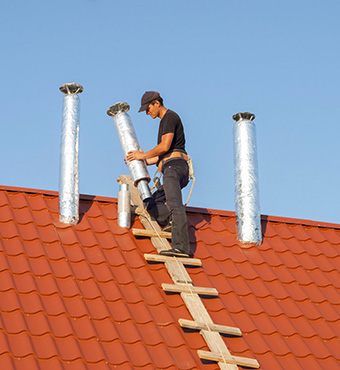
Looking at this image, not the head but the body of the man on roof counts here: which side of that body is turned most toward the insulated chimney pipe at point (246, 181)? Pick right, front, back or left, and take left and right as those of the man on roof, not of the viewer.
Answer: back

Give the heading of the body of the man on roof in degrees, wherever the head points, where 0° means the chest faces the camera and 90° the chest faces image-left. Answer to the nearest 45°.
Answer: approximately 90°

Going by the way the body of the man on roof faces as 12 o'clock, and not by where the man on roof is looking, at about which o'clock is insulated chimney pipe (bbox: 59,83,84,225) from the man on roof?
The insulated chimney pipe is roughly at 12 o'clock from the man on roof.

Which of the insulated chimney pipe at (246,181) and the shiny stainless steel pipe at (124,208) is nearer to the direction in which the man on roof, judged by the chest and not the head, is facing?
the shiny stainless steel pipe

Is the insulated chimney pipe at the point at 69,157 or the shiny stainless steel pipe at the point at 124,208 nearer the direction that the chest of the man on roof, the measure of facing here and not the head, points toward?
the insulated chimney pipe
